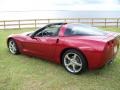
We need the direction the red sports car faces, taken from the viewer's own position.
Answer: facing away from the viewer and to the left of the viewer
